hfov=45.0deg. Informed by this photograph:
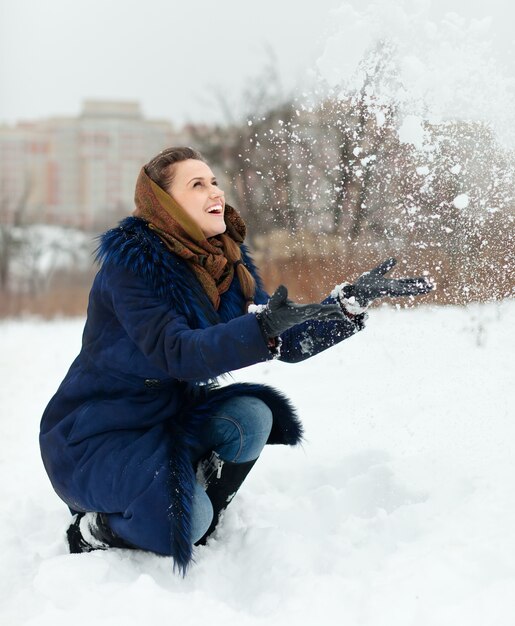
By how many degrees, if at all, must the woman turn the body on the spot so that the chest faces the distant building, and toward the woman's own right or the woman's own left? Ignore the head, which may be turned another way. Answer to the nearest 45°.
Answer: approximately 135° to the woman's own left

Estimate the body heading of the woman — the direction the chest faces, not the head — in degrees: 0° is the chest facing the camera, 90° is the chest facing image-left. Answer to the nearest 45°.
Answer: approximately 315°
